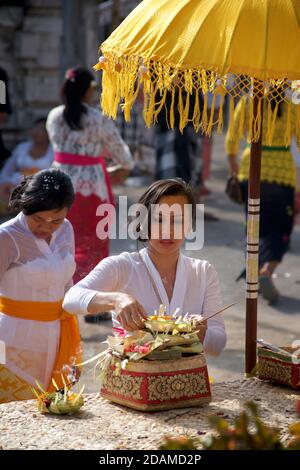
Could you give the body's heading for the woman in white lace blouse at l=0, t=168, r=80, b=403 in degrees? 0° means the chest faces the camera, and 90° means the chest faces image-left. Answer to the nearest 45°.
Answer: approximately 315°

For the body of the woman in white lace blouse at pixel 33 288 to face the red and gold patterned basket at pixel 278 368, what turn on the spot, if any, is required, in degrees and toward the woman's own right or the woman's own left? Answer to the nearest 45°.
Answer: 0° — they already face it

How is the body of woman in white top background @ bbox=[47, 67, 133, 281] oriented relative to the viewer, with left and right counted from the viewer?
facing away from the viewer and to the right of the viewer

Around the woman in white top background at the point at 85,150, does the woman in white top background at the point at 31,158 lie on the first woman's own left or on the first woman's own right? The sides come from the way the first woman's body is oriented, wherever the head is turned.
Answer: on the first woman's own left

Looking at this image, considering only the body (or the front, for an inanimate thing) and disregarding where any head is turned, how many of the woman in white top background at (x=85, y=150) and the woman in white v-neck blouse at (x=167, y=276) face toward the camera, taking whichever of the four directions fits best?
1

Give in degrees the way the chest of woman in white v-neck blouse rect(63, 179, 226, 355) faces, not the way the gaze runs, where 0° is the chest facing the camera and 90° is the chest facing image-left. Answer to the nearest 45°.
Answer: approximately 0°

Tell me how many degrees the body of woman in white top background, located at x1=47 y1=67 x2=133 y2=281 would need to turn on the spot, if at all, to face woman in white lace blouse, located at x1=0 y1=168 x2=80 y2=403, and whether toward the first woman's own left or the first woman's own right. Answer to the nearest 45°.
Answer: approximately 135° to the first woman's own right

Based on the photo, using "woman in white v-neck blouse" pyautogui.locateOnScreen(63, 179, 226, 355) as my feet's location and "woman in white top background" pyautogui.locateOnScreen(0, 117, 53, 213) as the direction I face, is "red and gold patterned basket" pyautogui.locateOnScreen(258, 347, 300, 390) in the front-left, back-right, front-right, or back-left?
back-right

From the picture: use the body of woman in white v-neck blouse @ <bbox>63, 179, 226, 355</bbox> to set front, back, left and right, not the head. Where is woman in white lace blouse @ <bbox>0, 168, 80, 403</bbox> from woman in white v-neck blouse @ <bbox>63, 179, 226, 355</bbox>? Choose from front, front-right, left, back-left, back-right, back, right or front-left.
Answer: back-right

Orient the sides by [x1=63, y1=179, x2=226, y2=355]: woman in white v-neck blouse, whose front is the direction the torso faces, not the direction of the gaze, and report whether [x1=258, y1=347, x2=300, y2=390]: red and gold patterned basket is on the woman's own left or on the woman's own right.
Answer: on the woman's own left

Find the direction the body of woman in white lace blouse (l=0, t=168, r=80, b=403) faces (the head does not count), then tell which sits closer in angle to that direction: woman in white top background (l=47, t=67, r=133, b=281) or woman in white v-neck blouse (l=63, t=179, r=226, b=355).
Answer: the woman in white v-neck blouse
